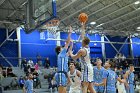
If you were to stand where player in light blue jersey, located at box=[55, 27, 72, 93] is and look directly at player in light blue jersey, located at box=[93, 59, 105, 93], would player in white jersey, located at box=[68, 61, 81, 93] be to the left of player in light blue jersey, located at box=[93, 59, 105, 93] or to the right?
left

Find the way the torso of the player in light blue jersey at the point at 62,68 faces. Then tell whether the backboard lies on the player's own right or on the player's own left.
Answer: on the player's own left

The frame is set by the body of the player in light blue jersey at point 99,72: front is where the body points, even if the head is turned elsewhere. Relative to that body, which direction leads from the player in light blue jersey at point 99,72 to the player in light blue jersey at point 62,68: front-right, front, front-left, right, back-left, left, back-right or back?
front-right

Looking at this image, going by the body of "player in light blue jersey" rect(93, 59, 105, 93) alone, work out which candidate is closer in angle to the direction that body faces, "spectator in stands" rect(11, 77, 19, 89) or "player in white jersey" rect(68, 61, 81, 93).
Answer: the player in white jersey

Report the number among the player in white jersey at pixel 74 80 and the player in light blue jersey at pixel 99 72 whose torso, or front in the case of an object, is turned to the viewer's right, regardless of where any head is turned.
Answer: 0

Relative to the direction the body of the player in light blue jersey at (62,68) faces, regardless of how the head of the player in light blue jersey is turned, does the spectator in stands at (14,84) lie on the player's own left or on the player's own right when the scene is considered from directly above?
on the player's own left

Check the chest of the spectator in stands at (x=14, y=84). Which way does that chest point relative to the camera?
toward the camera
